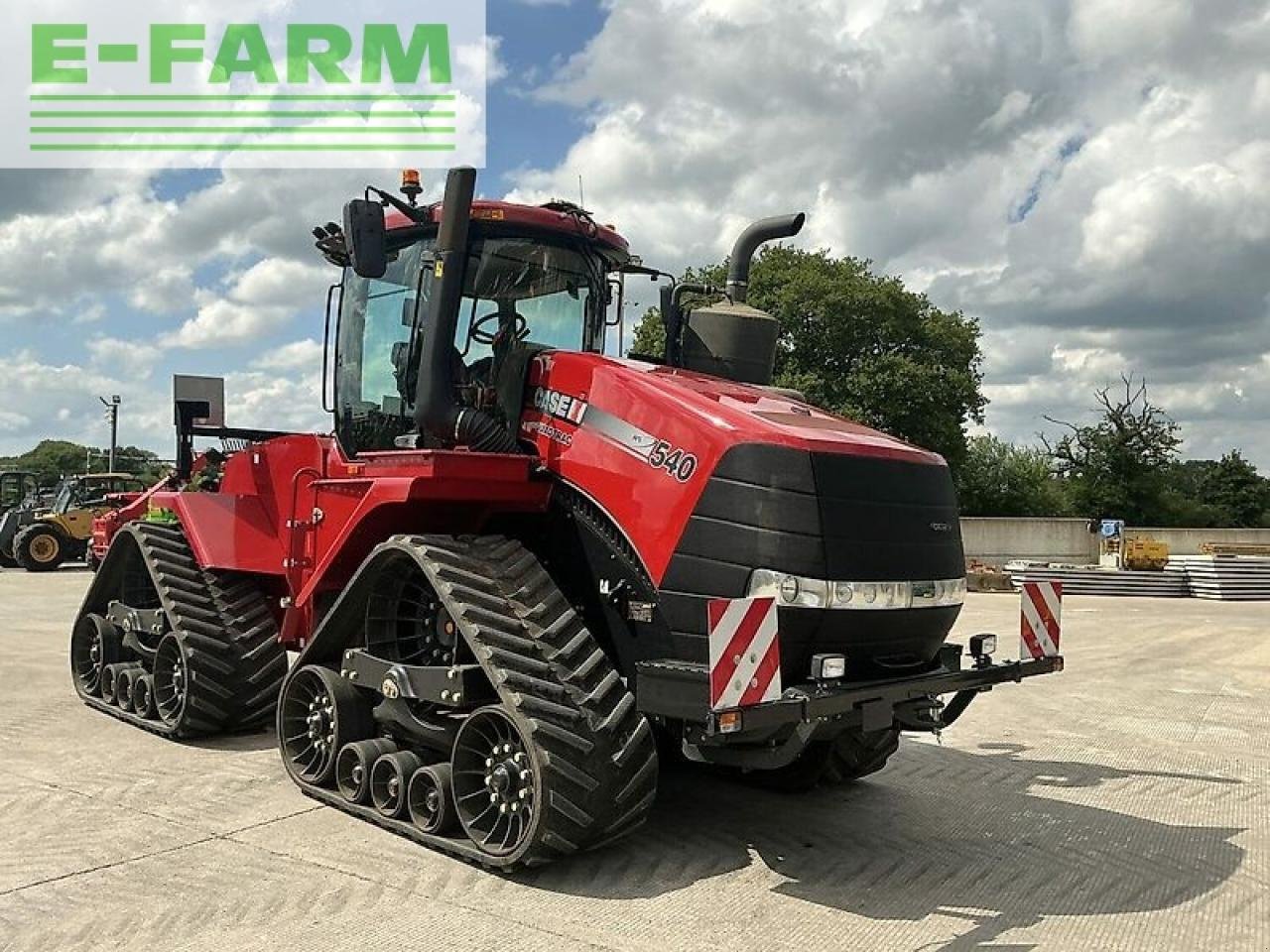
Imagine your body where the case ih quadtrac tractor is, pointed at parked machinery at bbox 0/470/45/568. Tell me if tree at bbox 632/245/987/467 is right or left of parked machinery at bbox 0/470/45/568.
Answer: right

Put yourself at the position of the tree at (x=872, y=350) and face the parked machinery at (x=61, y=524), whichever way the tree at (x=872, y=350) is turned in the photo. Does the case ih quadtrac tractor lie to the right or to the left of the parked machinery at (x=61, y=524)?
left

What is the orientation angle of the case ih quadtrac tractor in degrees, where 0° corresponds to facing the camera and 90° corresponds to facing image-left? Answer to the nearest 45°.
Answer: approximately 315°

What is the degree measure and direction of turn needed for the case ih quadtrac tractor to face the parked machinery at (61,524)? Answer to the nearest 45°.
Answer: approximately 180°

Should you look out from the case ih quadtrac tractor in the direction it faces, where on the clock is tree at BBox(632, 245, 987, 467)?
The tree is roughly at 8 o'clock from the case ih quadtrac tractor.

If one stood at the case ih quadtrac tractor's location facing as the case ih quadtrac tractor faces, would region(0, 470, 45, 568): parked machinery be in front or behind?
behind

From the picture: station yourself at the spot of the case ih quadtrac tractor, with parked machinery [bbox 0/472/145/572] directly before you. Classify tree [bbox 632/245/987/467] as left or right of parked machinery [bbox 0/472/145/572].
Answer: right
